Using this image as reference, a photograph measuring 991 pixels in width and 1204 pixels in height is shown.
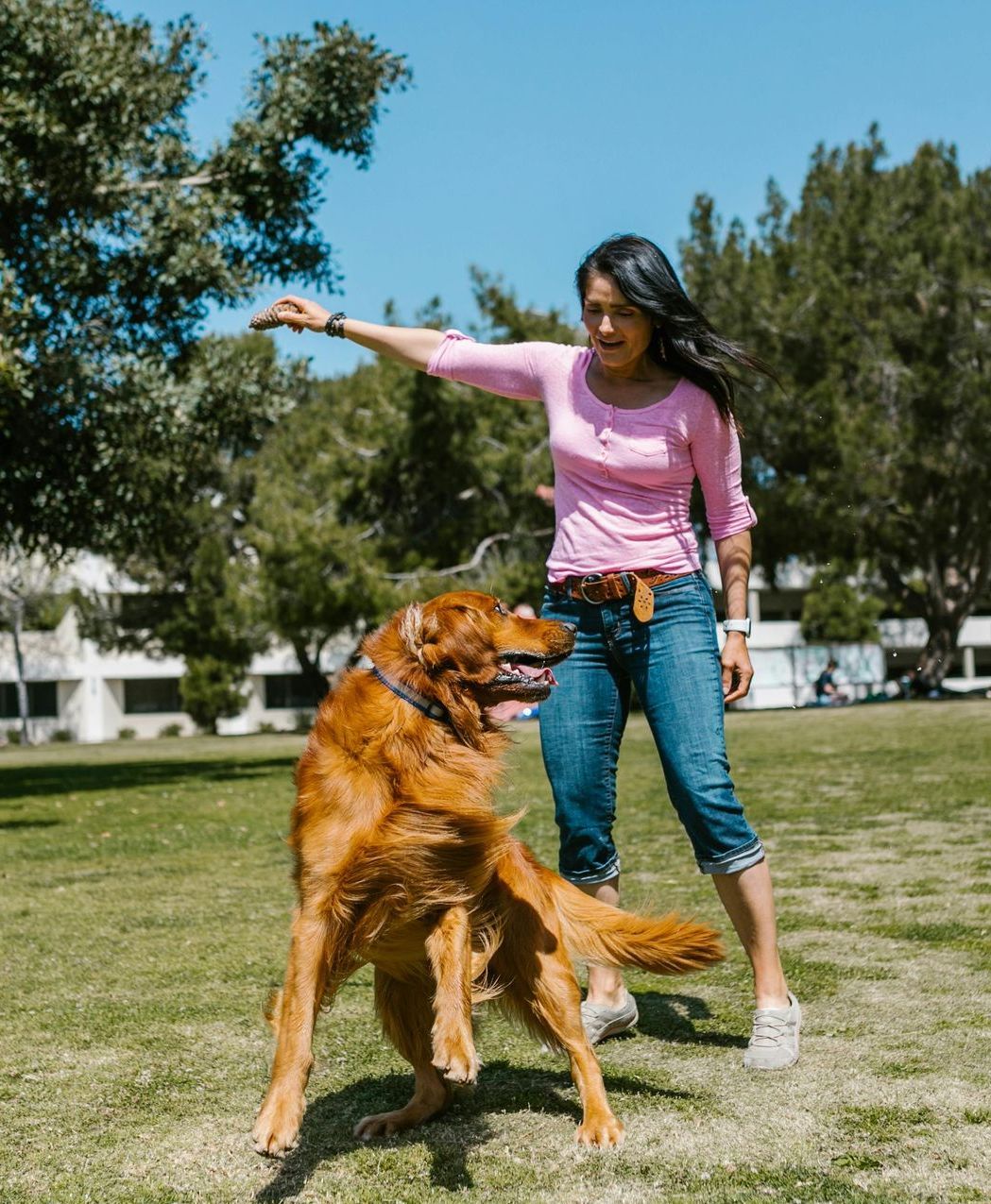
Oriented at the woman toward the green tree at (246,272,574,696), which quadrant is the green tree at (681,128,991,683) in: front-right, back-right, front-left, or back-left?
front-right

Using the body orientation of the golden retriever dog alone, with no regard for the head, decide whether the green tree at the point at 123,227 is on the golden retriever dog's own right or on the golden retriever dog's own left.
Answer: on the golden retriever dog's own right

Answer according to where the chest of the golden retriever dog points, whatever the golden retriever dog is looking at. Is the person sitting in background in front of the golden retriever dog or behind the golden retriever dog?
behind

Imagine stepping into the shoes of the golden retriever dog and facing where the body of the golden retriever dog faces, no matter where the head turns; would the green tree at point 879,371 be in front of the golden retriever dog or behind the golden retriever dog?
behind

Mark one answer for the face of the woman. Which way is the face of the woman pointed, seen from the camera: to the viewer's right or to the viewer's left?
to the viewer's left

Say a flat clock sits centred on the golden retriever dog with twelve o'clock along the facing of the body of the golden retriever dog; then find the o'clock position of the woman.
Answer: The woman is roughly at 6 o'clock from the golden retriever dog.

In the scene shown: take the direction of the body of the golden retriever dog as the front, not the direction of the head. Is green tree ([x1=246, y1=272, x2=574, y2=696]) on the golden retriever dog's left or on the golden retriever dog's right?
on the golden retriever dog's right

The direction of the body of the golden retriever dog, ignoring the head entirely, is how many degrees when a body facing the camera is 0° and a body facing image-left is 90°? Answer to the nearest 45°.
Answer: approximately 45°
